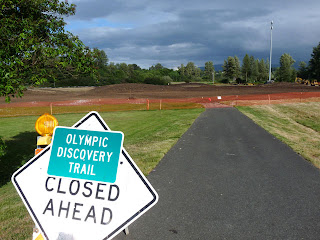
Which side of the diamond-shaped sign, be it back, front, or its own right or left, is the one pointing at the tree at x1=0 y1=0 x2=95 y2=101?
back

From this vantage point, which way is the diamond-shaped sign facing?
toward the camera

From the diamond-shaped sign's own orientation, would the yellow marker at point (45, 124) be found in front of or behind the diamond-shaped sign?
behind

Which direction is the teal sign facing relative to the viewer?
toward the camera

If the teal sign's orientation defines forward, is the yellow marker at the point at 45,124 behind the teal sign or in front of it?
behind
